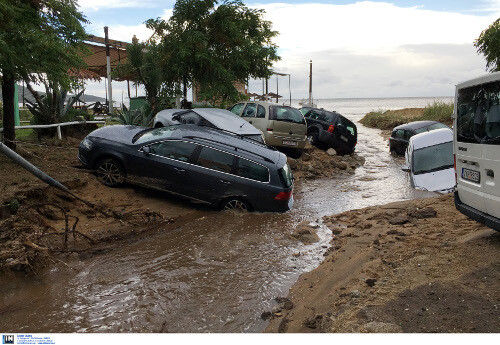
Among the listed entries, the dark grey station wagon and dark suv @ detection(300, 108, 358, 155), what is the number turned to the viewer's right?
0

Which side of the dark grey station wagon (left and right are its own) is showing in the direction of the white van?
back

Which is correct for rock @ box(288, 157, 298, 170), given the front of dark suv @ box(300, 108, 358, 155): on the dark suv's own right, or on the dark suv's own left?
on the dark suv's own left
